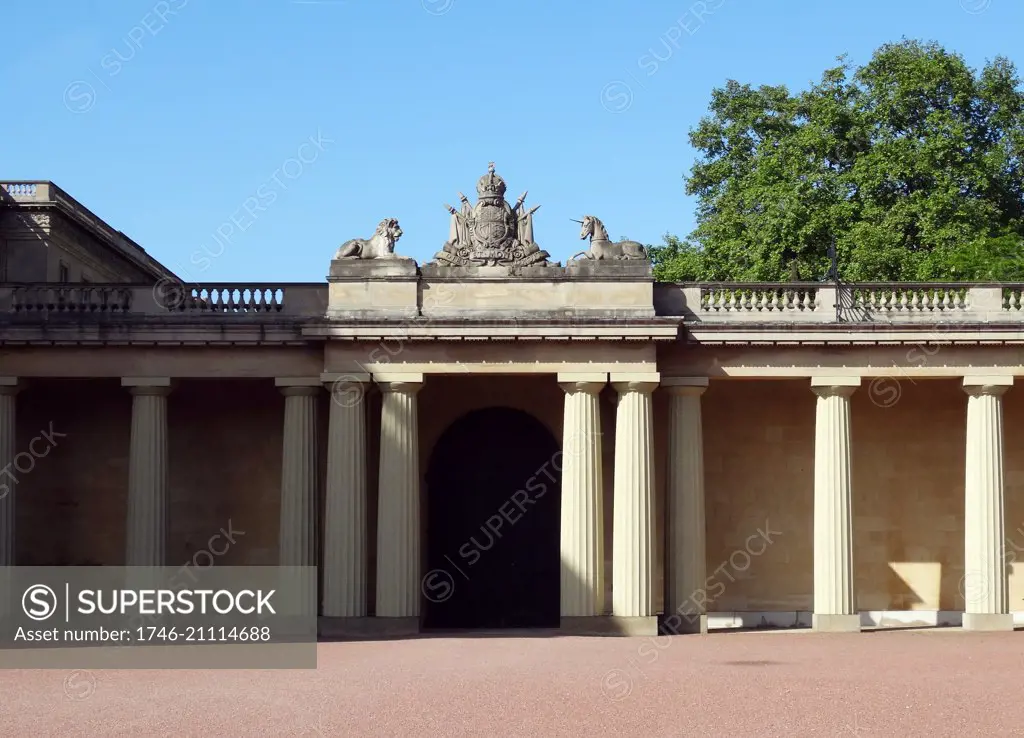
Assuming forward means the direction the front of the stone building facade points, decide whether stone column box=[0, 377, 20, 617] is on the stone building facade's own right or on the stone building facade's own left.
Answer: on the stone building facade's own right

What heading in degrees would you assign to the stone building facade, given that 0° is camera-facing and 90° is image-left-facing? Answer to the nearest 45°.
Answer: approximately 0°
